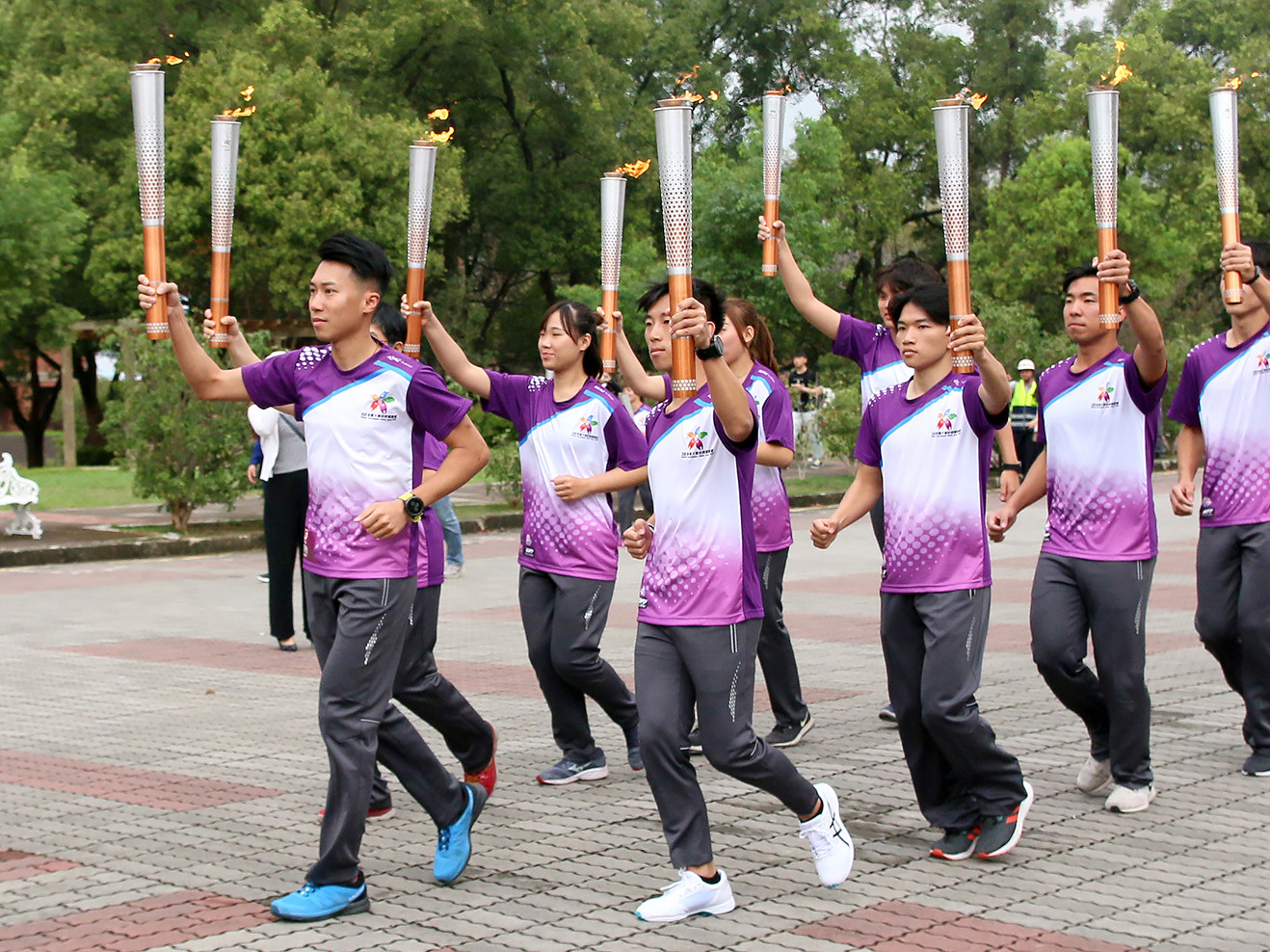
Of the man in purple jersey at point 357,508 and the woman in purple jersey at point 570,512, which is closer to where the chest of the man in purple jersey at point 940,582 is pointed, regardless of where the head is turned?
the man in purple jersey

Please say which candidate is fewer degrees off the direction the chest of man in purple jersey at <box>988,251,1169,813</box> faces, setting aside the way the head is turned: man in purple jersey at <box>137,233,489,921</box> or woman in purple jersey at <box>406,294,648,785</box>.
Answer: the man in purple jersey

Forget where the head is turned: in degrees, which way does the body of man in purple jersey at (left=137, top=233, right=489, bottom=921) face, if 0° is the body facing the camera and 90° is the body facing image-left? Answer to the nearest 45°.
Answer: approximately 45°

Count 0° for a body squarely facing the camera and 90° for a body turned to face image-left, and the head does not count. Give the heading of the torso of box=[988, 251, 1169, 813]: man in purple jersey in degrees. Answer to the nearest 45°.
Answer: approximately 45°

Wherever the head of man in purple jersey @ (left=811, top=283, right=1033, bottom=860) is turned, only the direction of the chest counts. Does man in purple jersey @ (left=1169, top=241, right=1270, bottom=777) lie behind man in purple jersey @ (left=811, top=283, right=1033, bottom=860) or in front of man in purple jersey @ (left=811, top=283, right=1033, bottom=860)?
behind
